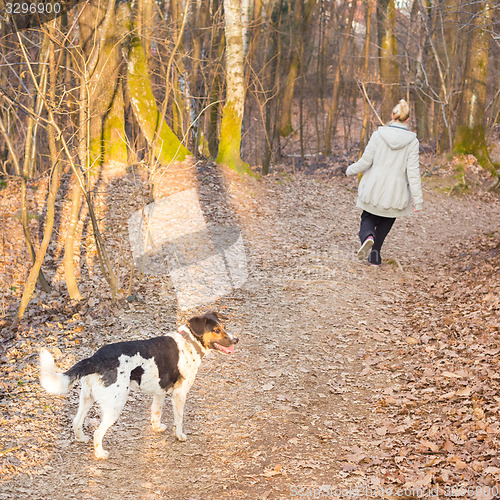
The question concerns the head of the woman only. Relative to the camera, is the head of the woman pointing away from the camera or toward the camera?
away from the camera

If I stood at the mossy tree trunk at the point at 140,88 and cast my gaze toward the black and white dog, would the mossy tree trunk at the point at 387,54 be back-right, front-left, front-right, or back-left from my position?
back-left

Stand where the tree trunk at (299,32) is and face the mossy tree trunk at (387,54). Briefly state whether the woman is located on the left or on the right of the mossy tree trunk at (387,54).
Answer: right

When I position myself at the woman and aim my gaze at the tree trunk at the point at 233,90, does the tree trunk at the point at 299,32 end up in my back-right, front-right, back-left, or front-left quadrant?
front-right

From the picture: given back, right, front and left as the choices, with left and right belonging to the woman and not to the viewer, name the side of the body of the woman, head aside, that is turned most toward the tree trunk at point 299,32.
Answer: front

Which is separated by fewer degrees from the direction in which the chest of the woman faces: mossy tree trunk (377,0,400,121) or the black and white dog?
the mossy tree trunk

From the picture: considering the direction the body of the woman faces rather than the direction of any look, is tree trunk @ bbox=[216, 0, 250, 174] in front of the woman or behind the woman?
in front

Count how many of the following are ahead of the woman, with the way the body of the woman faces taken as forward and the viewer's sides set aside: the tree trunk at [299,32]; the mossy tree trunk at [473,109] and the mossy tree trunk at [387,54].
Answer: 3

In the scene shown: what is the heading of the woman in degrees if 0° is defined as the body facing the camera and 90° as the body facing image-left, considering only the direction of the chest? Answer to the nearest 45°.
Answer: approximately 180°

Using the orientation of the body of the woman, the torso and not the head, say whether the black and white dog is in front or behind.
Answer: behind

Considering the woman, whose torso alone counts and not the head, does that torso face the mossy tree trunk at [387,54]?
yes
